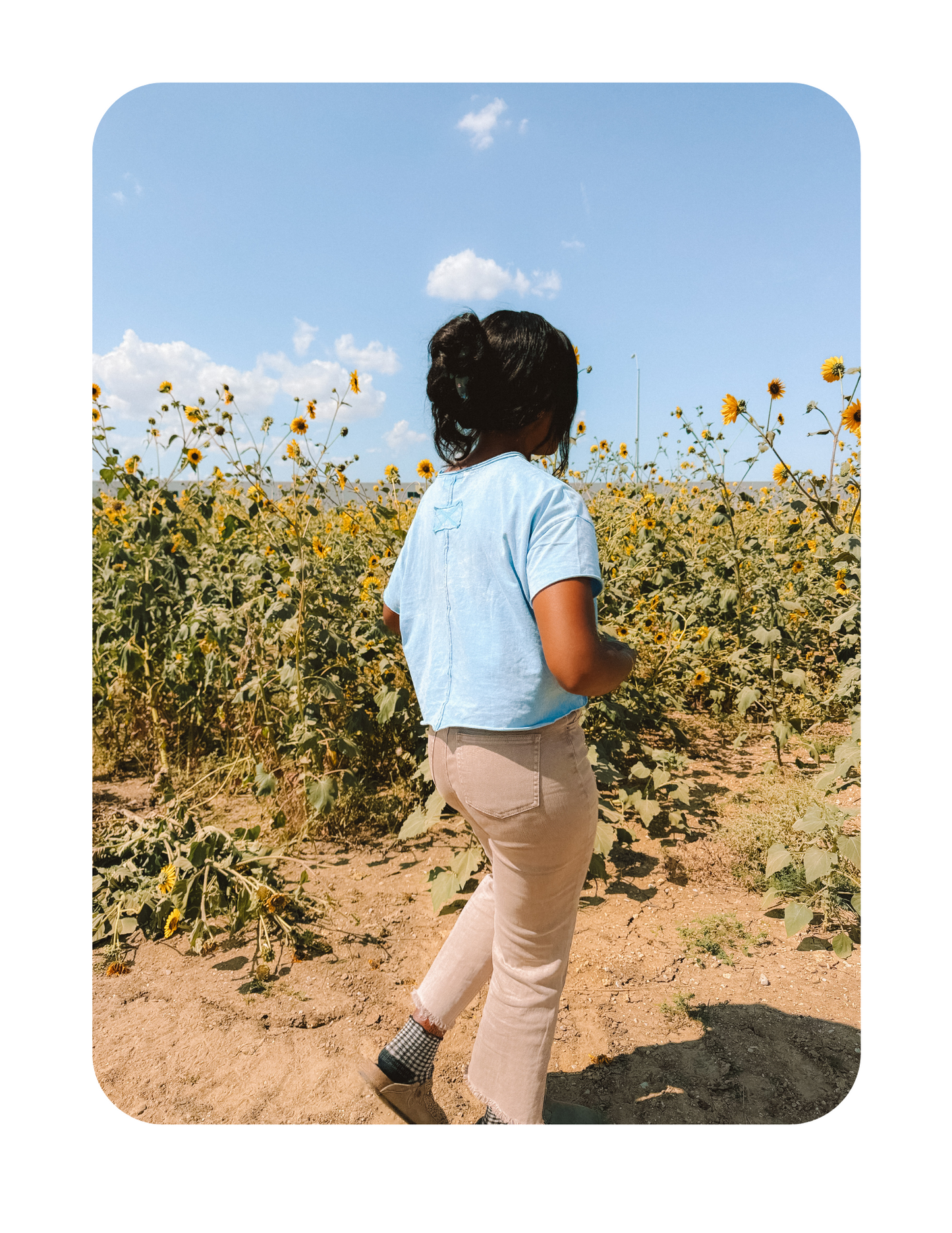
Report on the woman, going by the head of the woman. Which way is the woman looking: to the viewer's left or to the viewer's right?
to the viewer's right

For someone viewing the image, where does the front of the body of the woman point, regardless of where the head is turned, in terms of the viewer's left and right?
facing away from the viewer and to the right of the viewer
